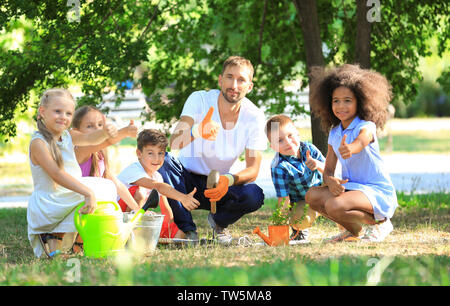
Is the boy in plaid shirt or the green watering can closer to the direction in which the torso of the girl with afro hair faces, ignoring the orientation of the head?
the green watering can

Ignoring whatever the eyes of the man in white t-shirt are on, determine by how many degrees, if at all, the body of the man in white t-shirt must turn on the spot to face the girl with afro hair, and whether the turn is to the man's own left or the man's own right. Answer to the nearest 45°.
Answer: approximately 90° to the man's own left

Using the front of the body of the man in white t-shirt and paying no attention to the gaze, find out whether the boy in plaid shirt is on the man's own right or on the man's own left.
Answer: on the man's own left

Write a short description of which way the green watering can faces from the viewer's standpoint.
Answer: facing to the right of the viewer

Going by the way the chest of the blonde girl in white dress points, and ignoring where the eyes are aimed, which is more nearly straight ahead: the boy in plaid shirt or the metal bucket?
the metal bucket

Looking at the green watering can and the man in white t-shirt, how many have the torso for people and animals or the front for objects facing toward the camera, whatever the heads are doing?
1

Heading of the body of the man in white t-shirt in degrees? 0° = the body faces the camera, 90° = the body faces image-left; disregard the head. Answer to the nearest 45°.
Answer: approximately 0°

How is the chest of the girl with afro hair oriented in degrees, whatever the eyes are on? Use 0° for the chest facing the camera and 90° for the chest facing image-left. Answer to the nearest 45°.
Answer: approximately 45°
